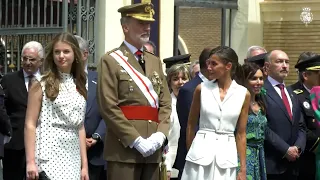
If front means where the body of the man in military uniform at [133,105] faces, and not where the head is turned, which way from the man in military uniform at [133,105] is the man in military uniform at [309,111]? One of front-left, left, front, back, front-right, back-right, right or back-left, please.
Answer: left

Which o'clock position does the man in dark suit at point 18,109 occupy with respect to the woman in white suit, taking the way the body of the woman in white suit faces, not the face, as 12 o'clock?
The man in dark suit is roughly at 4 o'clock from the woman in white suit.

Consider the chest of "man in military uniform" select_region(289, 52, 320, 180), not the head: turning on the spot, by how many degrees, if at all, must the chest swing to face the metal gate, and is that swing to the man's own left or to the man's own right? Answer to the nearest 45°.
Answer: approximately 180°

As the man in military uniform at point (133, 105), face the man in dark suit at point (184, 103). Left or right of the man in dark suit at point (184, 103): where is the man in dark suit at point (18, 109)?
left

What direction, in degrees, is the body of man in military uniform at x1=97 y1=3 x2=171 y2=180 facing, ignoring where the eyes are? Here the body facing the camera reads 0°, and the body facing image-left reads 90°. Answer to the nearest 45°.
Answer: approximately 315°

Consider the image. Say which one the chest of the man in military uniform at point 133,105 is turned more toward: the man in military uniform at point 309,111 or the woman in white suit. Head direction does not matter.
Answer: the woman in white suit

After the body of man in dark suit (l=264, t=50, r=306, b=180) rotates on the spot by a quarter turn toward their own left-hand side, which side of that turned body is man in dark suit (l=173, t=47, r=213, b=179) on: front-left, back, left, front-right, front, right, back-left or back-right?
back

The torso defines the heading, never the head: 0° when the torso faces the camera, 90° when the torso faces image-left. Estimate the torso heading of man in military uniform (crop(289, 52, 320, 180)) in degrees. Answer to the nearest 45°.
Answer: approximately 315°

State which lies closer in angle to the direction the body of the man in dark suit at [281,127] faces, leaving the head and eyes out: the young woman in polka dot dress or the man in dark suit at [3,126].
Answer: the young woman in polka dot dress

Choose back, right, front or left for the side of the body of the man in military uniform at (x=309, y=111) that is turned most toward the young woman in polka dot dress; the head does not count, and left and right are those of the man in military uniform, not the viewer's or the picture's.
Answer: right

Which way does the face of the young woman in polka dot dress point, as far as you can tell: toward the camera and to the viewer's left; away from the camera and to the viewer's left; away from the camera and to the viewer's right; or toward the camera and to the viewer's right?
toward the camera and to the viewer's right

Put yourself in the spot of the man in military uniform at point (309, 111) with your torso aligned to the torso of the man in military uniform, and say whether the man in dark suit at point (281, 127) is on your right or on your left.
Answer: on your right

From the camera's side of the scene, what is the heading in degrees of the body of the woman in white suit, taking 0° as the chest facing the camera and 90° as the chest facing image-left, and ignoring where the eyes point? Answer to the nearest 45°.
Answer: approximately 0°

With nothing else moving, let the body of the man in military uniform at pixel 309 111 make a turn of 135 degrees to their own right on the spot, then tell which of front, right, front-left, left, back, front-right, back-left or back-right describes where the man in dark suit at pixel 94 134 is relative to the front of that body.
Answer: front-left

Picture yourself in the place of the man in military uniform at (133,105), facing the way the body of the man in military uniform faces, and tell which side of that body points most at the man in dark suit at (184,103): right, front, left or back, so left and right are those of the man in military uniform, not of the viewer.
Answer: left
